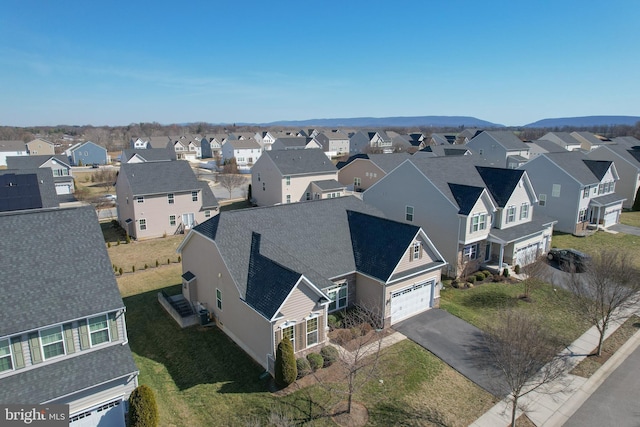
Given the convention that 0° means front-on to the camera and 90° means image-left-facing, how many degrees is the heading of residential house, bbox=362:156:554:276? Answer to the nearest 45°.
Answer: approximately 315°

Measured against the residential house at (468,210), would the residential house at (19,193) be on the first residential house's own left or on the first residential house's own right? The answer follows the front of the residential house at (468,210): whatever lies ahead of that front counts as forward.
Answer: on the first residential house's own right

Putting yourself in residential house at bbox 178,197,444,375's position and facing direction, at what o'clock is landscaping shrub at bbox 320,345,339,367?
The landscaping shrub is roughly at 1 o'clock from the residential house.

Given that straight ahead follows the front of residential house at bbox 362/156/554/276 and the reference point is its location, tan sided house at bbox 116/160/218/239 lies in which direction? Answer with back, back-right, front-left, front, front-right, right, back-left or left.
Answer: back-right

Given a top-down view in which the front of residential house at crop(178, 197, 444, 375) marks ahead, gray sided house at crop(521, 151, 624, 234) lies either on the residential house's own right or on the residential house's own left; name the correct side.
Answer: on the residential house's own left

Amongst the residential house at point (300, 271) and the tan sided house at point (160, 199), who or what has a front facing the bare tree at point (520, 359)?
the residential house

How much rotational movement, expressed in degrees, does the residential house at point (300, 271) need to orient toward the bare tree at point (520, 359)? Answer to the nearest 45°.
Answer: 0° — it already faces it
